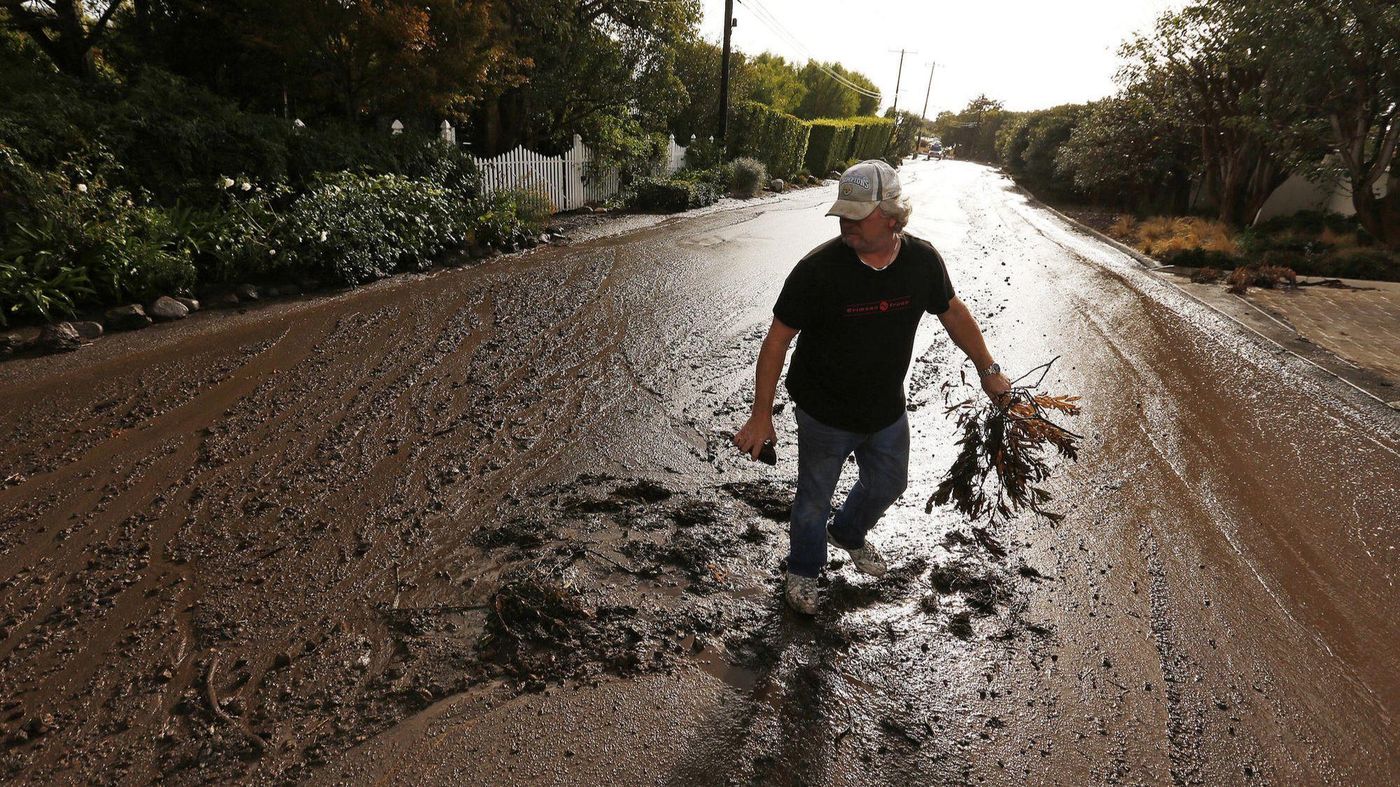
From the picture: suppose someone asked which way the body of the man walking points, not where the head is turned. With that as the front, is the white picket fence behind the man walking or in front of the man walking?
behind

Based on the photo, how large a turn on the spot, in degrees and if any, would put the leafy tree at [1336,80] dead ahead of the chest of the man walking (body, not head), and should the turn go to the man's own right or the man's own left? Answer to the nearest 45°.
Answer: approximately 135° to the man's own left

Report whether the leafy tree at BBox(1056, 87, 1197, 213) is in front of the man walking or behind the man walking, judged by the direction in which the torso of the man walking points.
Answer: behind

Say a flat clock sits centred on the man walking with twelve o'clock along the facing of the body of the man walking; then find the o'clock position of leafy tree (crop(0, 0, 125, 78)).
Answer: The leafy tree is roughly at 4 o'clock from the man walking.

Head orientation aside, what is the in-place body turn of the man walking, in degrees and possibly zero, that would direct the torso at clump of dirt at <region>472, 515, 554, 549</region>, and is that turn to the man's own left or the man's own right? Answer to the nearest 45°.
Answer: approximately 90° to the man's own right

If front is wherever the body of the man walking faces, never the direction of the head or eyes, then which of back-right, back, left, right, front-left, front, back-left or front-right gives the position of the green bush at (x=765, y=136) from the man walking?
back

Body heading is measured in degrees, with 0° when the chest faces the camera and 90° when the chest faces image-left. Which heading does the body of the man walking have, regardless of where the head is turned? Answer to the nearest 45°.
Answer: approximately 0°

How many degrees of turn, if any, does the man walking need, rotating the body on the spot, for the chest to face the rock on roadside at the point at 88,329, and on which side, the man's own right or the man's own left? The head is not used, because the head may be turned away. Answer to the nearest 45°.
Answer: approximately 90° to the man's own right

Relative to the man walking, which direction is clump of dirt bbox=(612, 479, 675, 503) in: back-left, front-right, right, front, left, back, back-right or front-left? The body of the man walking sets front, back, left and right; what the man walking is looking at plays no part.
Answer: back-right

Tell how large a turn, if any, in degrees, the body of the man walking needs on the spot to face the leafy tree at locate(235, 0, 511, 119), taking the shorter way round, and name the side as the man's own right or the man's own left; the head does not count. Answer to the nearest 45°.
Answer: approximately 135° to the man's own right

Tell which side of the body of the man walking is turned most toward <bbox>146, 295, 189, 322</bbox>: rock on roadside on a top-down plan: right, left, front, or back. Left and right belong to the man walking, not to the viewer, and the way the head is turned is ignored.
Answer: right
